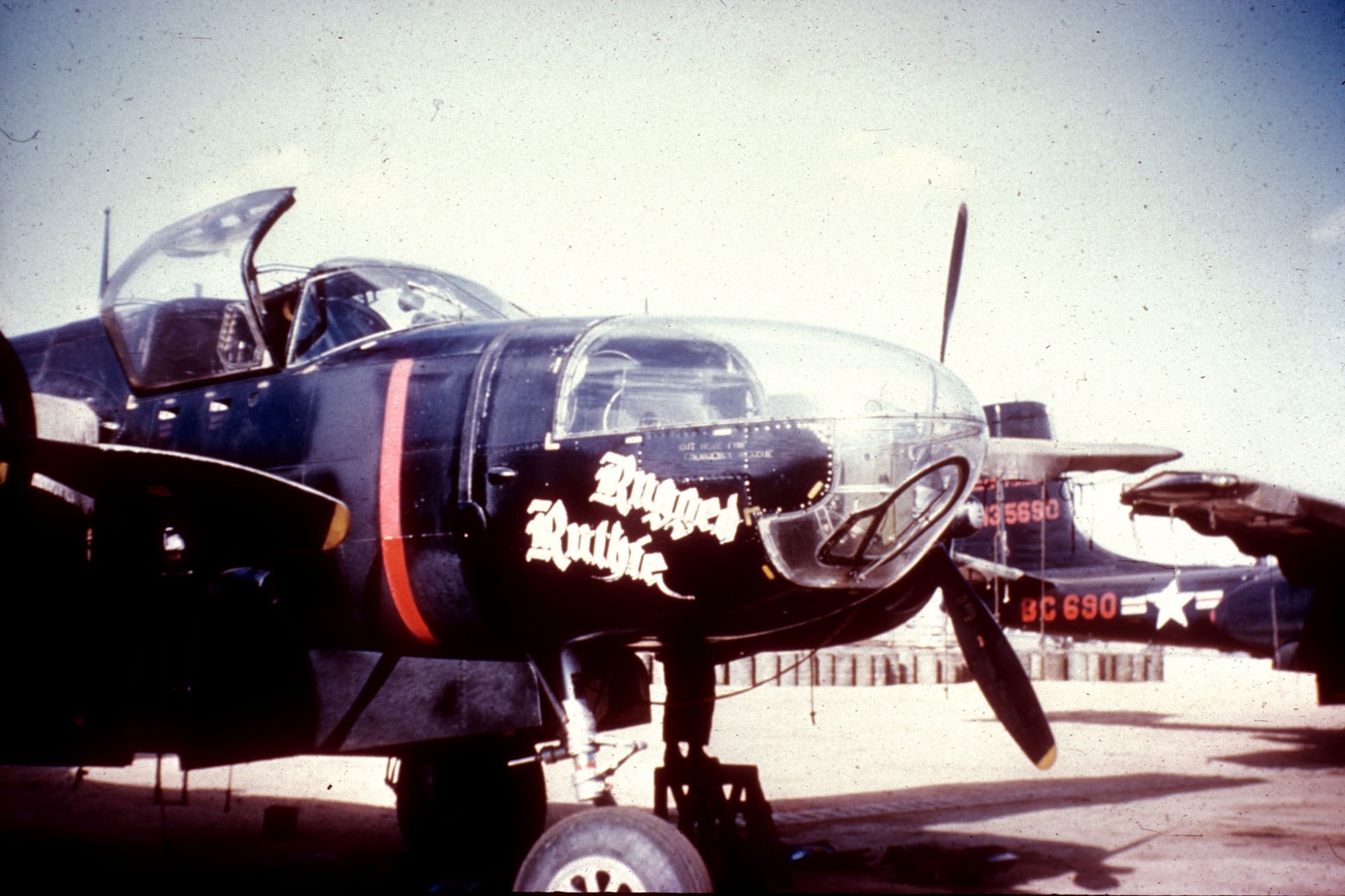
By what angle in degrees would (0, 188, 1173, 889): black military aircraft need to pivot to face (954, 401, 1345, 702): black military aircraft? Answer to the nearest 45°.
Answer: approximately 90° to its left

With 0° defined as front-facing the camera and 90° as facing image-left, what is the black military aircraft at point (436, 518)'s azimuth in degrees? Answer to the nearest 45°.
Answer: approximately 315°
